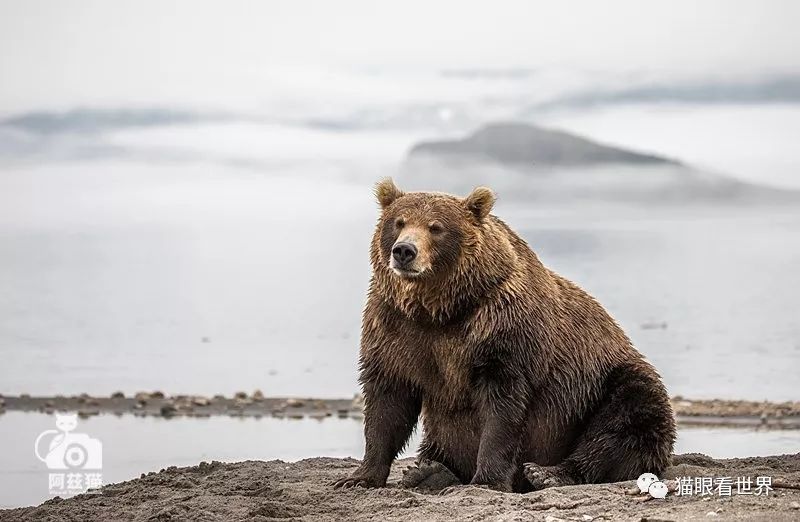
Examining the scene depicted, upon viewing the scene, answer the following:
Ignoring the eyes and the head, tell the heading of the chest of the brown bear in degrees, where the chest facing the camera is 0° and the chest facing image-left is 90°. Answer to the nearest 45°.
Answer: approximately 45°
